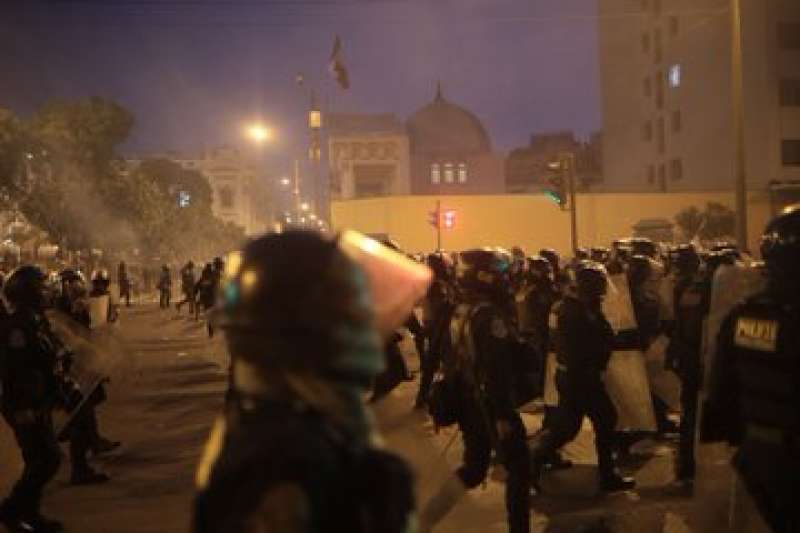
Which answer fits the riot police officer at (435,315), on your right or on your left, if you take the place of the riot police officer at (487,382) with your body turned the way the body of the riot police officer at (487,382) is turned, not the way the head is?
on your left

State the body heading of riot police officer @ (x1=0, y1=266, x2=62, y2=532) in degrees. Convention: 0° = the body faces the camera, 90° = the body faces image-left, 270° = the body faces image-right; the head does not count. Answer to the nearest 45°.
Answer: approximately 270°

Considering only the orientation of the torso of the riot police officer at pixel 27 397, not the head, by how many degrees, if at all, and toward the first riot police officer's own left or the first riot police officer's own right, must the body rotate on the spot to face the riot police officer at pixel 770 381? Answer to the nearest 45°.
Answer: approximately 45° to the first riot police officer's own right
